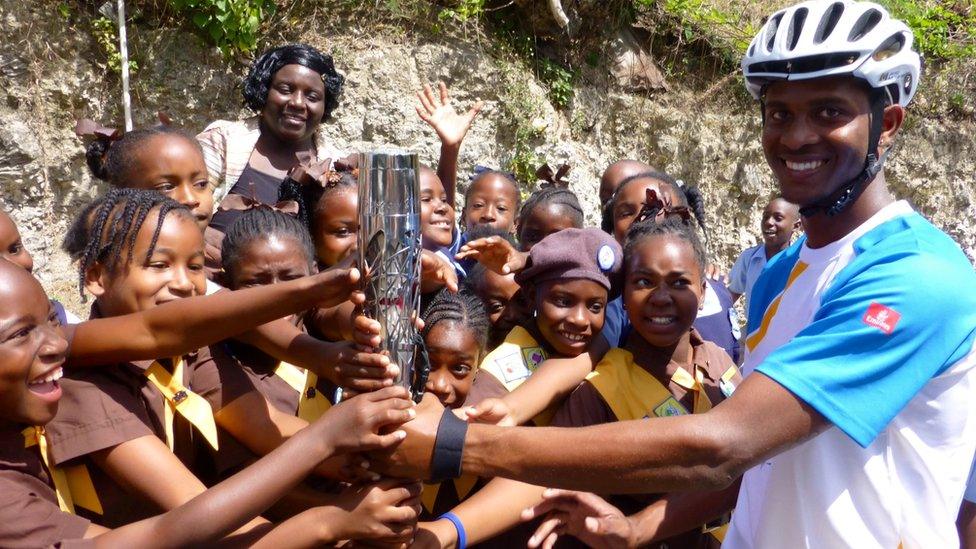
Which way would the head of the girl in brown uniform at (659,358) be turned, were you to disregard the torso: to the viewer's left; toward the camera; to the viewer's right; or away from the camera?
toward the camera

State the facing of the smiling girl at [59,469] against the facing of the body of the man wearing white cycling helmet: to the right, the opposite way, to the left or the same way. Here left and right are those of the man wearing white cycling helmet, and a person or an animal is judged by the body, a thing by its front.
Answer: the opposite way

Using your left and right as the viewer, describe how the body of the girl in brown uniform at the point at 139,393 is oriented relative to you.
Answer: facing the viewer and to the right of the viewer

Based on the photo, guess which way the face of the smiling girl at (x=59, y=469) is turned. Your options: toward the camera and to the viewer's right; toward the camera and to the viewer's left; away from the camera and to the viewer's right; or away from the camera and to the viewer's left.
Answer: toward the camera and to the viewer's right

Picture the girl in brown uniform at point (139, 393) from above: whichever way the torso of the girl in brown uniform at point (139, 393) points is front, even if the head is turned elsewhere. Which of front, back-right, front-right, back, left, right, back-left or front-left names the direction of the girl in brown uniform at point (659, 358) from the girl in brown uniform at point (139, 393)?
front-left

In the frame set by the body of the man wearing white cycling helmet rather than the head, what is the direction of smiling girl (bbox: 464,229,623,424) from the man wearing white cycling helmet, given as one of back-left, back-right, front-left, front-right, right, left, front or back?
right

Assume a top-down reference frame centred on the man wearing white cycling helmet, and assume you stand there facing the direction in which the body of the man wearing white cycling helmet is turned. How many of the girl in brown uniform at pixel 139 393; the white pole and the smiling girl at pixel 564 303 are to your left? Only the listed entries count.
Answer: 0

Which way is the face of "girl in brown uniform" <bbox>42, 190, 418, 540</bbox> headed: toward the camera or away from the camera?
toward the camera

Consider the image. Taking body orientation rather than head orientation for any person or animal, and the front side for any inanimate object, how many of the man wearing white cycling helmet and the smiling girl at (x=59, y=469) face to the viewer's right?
1

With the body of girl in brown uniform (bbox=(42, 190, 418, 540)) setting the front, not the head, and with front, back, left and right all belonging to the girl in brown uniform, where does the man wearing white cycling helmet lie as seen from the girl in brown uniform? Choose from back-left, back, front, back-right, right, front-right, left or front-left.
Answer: front

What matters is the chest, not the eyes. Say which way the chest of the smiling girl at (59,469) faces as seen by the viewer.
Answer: to the viewer's right

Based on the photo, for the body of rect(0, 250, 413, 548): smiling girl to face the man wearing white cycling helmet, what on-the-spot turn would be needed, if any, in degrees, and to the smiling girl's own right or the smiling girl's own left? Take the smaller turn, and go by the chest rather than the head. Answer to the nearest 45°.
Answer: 0° — they already face them

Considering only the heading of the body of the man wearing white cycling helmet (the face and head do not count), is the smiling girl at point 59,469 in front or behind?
in front

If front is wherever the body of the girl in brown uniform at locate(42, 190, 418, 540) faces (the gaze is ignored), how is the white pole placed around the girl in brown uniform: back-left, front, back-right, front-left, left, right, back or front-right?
back-left

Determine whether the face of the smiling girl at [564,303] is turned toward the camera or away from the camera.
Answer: toward the camera
